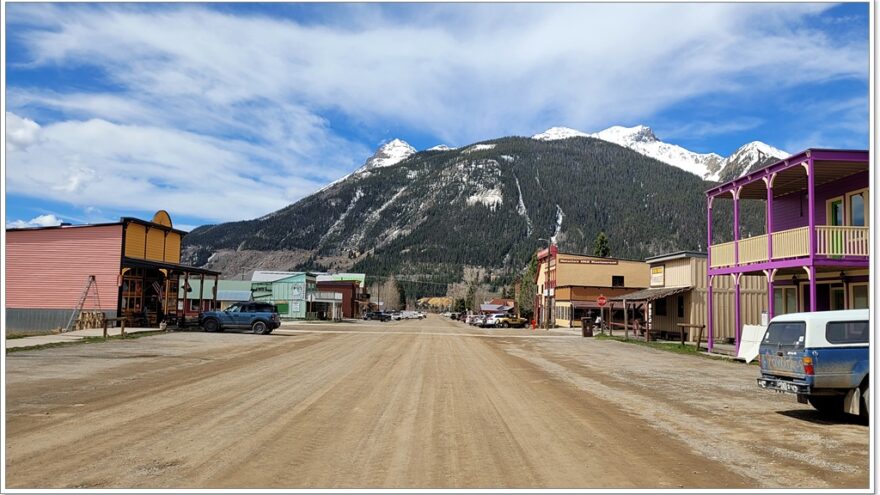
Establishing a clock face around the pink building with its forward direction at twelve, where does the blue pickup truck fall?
The blue pickup truck is roughly at 1 o'clock from the pink building.

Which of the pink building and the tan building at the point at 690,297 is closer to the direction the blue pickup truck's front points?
the tan building

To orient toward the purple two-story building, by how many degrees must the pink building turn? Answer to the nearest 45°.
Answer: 0° — it already faces it

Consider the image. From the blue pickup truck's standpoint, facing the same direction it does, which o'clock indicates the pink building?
The pink building is roughly at 8 o'clock from the blue pickup truck.

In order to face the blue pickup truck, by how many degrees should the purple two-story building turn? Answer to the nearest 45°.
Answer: approximately 45° to its left

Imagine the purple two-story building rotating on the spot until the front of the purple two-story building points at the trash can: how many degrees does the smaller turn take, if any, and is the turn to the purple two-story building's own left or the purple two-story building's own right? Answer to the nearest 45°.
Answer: approximately 90° to the purple two-story building's own right

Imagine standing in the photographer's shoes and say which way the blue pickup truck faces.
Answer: facing away from the viewer and to the right of the viewer

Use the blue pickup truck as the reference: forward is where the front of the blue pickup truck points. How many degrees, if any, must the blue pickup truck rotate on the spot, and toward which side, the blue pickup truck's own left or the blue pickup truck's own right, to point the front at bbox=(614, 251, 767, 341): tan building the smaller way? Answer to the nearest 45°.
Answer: approximately 45° to the blue pickup truck's own left

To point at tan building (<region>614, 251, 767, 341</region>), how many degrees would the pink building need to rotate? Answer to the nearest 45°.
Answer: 0° — it already faces it

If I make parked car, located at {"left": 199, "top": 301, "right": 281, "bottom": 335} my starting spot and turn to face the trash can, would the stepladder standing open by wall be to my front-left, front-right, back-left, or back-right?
back-left
